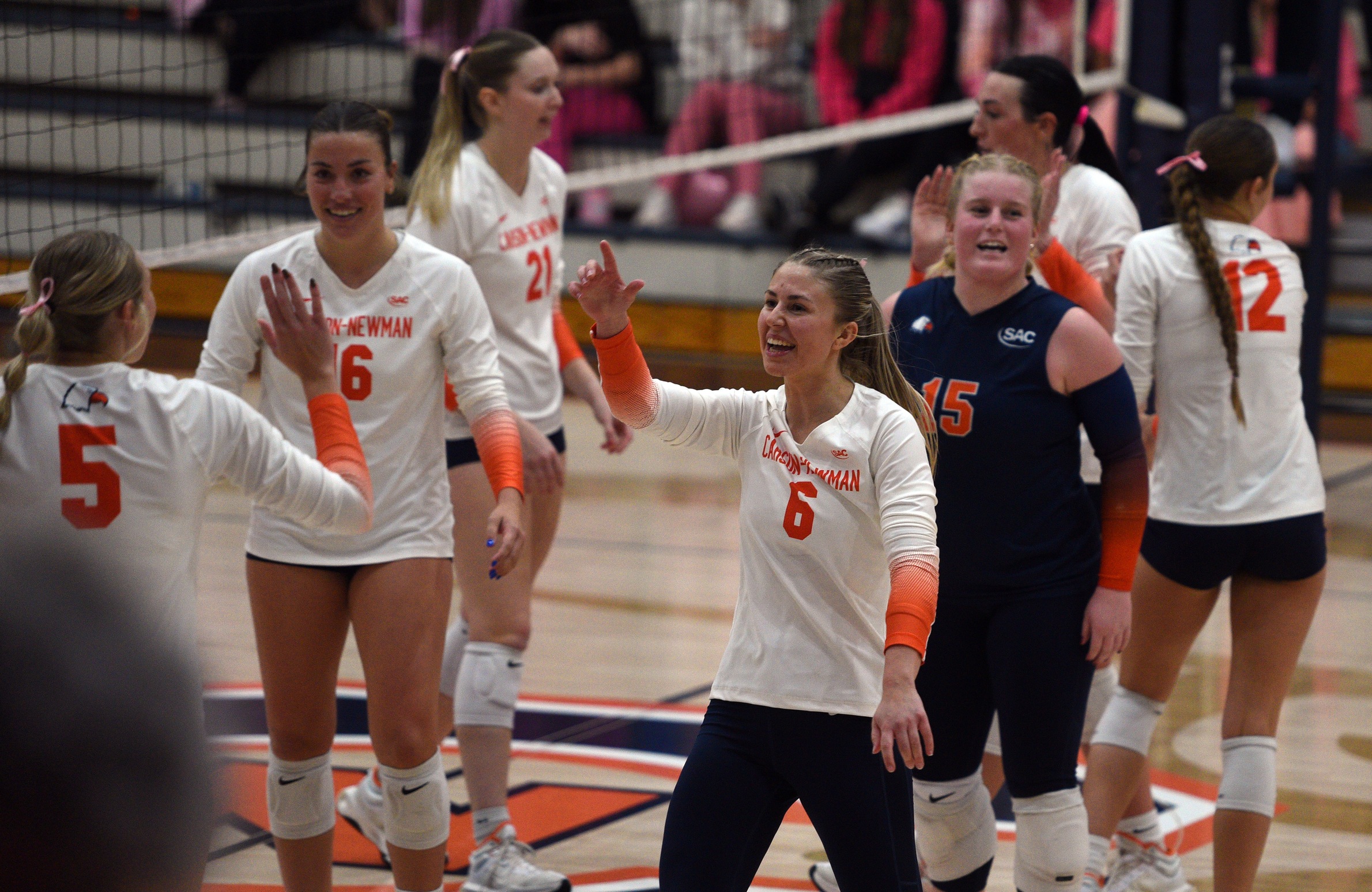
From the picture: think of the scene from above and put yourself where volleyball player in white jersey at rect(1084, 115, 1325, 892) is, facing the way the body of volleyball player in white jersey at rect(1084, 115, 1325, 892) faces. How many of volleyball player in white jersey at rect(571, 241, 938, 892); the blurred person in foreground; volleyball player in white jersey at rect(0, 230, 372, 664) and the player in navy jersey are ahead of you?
0

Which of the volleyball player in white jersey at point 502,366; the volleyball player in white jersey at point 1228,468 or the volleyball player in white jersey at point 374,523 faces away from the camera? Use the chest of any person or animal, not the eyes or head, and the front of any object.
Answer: the volleyball player in white jersey at point 1228,468

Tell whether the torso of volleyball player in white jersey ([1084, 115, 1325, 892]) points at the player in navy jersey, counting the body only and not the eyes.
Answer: no

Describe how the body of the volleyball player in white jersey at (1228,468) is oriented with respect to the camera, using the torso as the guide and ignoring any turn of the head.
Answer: away from the camera

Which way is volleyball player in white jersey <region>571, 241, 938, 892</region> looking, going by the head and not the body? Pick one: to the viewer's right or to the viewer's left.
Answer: to the viewer's left

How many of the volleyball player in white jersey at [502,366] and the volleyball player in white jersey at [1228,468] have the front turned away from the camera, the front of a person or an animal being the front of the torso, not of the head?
1

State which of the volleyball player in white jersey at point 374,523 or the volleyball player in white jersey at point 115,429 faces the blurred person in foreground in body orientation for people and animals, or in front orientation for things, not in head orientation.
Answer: the volleyball player in white jersey at point 374,523

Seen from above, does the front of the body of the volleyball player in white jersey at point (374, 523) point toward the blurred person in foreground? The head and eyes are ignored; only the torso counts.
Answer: yes

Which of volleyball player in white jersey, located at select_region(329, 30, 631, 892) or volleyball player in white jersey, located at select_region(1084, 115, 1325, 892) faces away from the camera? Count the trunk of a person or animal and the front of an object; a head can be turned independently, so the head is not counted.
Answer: volleyball player in white jersey, located at select_region(1084, 115, 1325, 892)

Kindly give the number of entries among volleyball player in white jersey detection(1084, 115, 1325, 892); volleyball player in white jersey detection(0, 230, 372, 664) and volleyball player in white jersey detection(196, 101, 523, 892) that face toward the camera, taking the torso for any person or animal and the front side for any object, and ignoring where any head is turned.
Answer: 1

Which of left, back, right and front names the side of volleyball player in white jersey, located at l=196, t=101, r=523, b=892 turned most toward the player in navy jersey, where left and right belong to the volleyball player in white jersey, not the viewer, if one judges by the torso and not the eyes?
left

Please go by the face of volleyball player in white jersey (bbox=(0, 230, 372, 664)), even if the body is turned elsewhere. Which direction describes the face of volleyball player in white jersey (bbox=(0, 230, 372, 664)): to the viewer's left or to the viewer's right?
to the viewer's right

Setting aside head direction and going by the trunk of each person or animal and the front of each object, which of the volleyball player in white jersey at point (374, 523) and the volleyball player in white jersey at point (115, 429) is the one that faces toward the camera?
the volleyball player in white jersey at point (374, 523)

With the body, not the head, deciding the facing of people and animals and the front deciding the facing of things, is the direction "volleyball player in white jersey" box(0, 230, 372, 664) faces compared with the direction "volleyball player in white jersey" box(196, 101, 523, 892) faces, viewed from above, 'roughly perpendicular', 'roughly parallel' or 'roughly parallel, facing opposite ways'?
roughly parallel, facing opposite ways

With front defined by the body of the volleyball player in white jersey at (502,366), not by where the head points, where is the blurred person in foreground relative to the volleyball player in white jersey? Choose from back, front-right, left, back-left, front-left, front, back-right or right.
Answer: front-right

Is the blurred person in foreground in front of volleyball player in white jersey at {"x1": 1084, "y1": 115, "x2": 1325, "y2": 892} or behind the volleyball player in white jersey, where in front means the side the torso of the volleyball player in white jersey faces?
behind

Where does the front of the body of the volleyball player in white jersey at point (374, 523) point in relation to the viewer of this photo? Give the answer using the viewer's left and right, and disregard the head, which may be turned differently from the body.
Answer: facing the viewer

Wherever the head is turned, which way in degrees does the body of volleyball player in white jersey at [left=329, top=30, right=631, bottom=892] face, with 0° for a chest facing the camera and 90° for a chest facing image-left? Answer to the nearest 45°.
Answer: approximately 315°

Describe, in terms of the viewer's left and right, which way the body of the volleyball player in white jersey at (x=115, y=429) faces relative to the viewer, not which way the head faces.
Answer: facing away from the viewer

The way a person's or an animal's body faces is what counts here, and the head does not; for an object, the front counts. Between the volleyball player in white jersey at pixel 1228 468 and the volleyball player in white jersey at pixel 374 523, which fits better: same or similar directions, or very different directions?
very different directions
